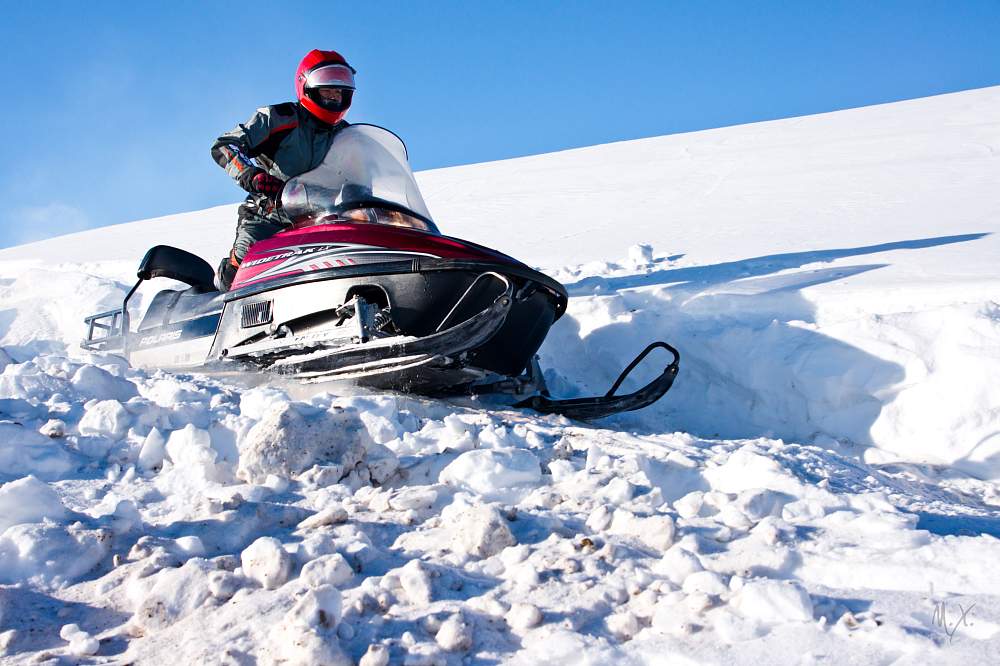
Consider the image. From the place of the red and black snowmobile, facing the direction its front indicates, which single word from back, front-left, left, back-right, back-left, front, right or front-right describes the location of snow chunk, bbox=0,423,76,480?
right

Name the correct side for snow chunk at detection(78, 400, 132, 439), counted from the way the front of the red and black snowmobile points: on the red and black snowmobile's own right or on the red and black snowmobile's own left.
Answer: on the red and black snowmobile's own right

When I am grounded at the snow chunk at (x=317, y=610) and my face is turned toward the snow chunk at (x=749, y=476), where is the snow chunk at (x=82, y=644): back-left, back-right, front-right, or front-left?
back-left

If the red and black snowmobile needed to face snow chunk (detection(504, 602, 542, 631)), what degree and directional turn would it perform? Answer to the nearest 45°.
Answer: approximately 45° to its right

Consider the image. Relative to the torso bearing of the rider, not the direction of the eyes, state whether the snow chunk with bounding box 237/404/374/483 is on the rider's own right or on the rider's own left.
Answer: on the rider's own right

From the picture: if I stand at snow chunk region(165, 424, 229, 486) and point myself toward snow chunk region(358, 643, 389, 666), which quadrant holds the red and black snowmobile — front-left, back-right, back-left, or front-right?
back-left

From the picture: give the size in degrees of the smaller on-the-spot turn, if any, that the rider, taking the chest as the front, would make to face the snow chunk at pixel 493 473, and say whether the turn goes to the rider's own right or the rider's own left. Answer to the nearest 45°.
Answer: approximately 45° to the rider's own right

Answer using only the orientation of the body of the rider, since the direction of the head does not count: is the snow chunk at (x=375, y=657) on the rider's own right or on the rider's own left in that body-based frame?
on the rider's own right

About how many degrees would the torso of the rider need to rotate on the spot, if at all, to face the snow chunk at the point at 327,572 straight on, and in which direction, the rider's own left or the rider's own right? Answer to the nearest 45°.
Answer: approximately 45° to the rider's own right

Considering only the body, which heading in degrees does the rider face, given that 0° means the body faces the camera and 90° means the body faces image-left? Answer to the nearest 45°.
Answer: approximately 315°

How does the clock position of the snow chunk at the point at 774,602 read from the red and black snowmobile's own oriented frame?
The snow chunk is roughly at 1 o'clock from the red and black snowmobile.

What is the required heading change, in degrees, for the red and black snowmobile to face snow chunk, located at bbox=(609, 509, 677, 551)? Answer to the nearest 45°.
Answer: approximately 45° to its right
